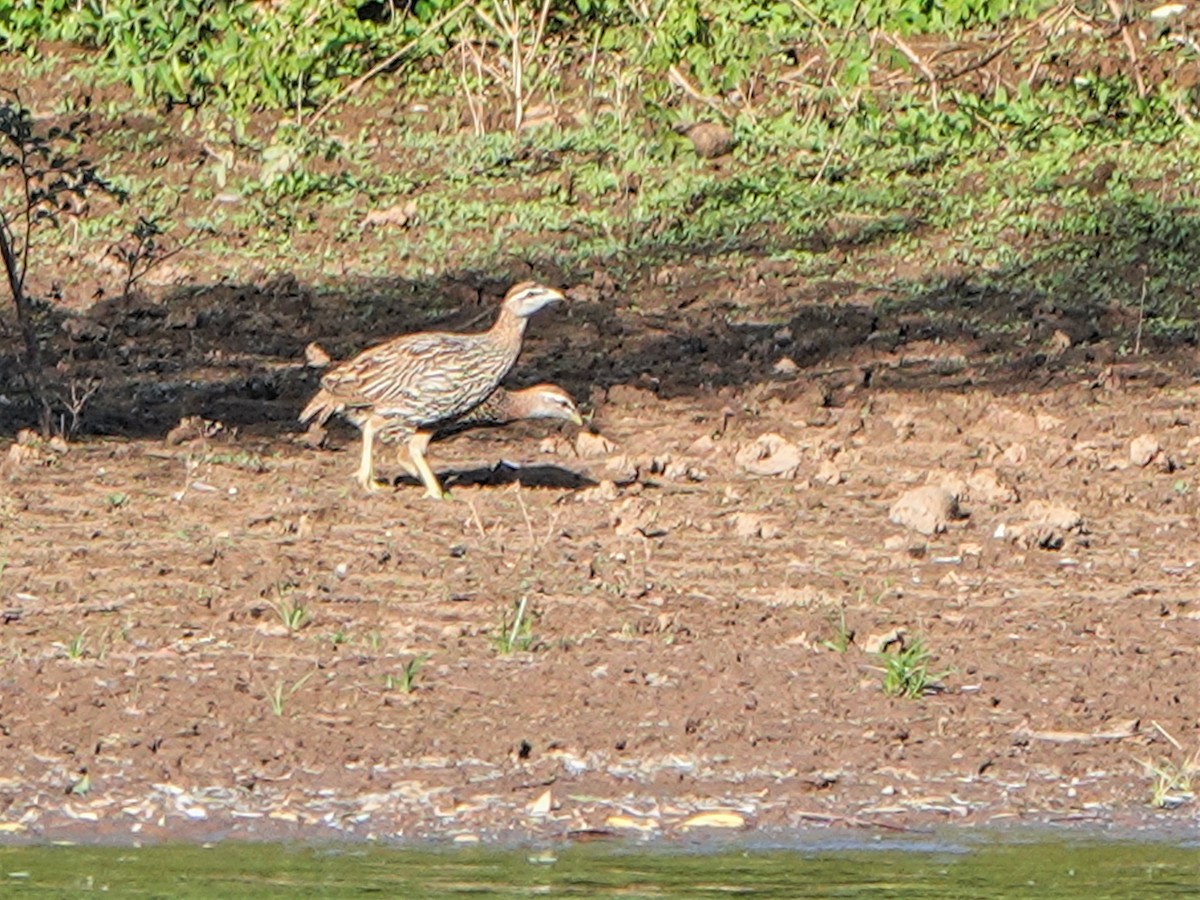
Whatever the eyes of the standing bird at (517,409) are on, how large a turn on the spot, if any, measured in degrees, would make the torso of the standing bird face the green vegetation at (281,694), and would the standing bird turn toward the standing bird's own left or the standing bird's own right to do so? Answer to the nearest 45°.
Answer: approximately 90° to the standing bird's own right

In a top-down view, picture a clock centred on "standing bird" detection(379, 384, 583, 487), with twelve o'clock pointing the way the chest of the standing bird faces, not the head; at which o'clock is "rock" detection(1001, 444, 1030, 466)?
The rock is roughly at 12 o'clock from the standing bird.

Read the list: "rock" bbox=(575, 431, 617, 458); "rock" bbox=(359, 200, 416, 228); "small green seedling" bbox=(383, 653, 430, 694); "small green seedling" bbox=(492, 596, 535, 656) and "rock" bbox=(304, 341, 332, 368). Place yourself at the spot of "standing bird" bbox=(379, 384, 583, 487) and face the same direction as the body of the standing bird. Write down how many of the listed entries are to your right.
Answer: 2

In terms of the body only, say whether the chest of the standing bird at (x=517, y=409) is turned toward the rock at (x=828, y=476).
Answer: yes

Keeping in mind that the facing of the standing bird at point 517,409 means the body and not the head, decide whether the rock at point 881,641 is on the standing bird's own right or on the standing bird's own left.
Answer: on the standing bird's own right

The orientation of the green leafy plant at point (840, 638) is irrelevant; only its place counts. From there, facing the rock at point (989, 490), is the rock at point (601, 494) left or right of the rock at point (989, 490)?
left

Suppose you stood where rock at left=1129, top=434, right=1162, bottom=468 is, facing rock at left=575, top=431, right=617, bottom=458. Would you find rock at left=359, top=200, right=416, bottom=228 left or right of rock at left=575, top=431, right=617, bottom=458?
right

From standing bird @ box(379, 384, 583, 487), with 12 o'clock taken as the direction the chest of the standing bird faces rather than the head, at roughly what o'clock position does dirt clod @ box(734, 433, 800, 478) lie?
The dirt clod is roughly at 12 o'clock from the standing bird.

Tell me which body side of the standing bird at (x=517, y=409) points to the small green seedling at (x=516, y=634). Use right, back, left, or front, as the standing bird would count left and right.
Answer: right

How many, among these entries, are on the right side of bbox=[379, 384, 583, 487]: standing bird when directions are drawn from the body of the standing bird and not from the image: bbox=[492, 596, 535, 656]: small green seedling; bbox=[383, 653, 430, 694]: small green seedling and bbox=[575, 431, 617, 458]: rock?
2

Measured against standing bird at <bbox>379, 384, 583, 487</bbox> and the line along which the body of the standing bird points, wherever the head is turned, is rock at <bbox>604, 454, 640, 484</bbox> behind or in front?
in front

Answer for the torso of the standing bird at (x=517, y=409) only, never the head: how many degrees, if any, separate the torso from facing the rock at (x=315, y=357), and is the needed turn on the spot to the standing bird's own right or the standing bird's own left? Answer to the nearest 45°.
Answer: approximately 135° to the standing bird's own left

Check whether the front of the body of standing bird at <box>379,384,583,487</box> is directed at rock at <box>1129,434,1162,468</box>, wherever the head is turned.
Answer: yes

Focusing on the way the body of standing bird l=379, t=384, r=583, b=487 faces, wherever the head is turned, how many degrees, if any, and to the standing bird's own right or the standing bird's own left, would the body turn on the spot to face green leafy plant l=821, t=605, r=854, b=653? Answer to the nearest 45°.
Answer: approximately 45° to the standing bird's own right

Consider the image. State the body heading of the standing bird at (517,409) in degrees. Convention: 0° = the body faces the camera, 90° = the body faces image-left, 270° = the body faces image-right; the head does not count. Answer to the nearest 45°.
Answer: approximately 270°
